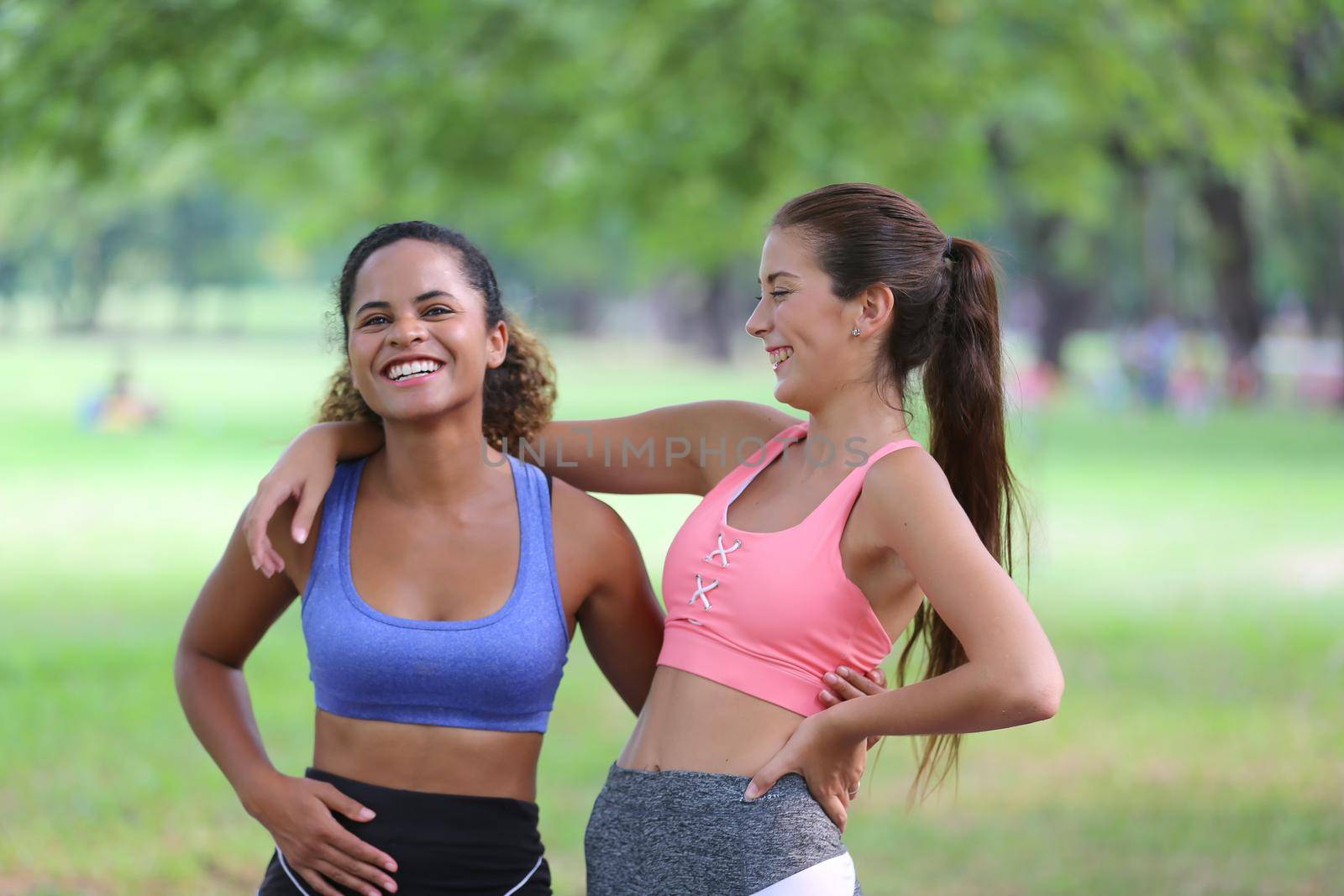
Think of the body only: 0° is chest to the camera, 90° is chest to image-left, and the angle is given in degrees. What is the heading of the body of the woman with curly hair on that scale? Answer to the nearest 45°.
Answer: approximately 0°

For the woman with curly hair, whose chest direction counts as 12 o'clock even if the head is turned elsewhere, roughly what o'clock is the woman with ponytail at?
The woman with ponytail is roughly at 10 o'clock from the woman with curly hair.

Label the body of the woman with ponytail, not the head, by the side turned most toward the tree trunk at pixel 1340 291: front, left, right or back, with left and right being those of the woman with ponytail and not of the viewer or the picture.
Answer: back

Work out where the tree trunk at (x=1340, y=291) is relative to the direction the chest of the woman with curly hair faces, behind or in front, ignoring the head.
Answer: behind

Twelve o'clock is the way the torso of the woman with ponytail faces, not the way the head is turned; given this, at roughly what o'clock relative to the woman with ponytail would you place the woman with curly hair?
The woman with curly hair is roughly at 2 o'clock from the woman with ponytail.

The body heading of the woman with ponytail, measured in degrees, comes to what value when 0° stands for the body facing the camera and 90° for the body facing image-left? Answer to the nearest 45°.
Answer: approximately 45°
